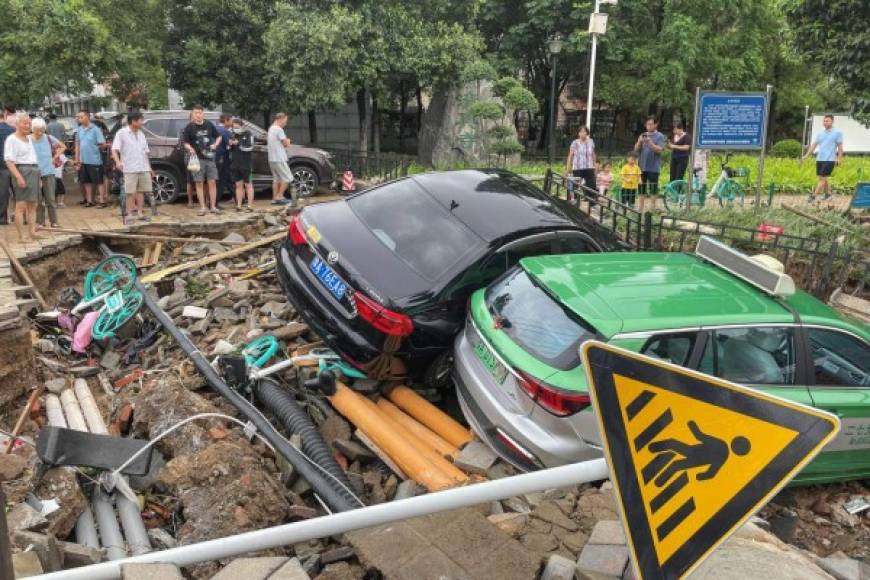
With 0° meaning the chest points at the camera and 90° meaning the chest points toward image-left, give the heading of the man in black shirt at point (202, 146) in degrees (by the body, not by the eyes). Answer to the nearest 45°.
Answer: approximately 0°

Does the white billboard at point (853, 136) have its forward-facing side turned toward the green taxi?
yes

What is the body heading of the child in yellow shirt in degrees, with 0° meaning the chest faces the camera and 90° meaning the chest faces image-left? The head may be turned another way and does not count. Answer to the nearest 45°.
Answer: approximately 0°

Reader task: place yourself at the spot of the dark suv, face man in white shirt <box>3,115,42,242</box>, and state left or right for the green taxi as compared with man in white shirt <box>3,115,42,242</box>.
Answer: left

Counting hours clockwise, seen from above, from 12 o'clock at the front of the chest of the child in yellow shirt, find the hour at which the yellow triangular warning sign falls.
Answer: The yellow triangular warning sign is roughly at 12 o'clock from the child in yellow shirt.
